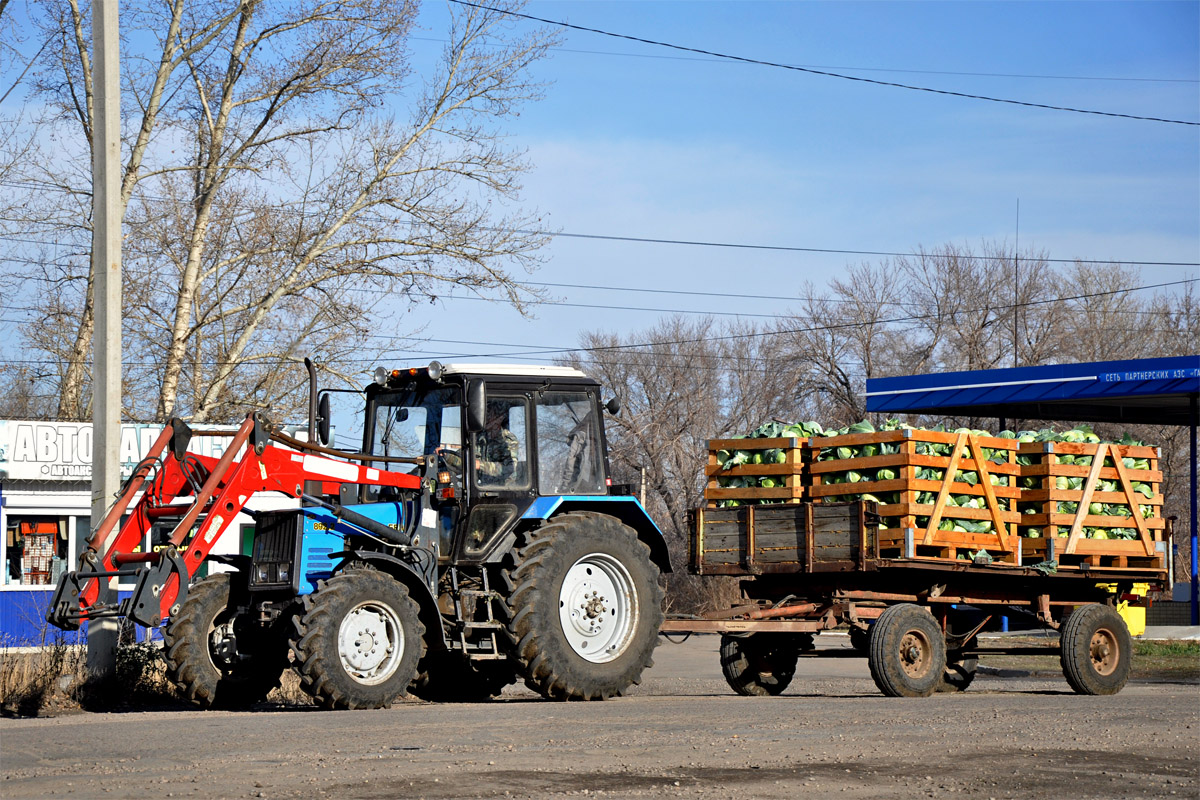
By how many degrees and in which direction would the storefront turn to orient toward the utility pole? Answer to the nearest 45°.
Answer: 0° — it already faces it

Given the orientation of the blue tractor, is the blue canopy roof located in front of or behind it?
behind

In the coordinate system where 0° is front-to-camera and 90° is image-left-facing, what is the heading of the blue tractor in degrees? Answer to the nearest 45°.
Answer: approximately 45°

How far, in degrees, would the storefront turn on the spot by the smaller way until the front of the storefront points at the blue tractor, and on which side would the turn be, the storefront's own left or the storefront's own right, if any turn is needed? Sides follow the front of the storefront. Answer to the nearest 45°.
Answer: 0° — it already faces it

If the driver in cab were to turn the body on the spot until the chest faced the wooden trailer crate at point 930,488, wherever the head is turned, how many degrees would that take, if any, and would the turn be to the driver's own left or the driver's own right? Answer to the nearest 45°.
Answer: approximately 135° to the driver's own left

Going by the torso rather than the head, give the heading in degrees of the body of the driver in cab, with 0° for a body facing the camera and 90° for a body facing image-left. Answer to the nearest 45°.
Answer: approximately 45°

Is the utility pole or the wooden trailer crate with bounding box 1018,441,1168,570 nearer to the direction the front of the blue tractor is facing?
the utility pole

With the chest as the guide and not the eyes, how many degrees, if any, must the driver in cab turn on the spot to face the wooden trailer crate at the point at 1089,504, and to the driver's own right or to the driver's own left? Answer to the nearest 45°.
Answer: approximately 135° to the driver's own left

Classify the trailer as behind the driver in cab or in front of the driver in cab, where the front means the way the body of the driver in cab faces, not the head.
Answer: behind

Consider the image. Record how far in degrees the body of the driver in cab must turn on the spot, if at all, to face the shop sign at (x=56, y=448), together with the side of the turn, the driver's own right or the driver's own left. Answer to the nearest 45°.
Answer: approximately 90° to the driver's own right
